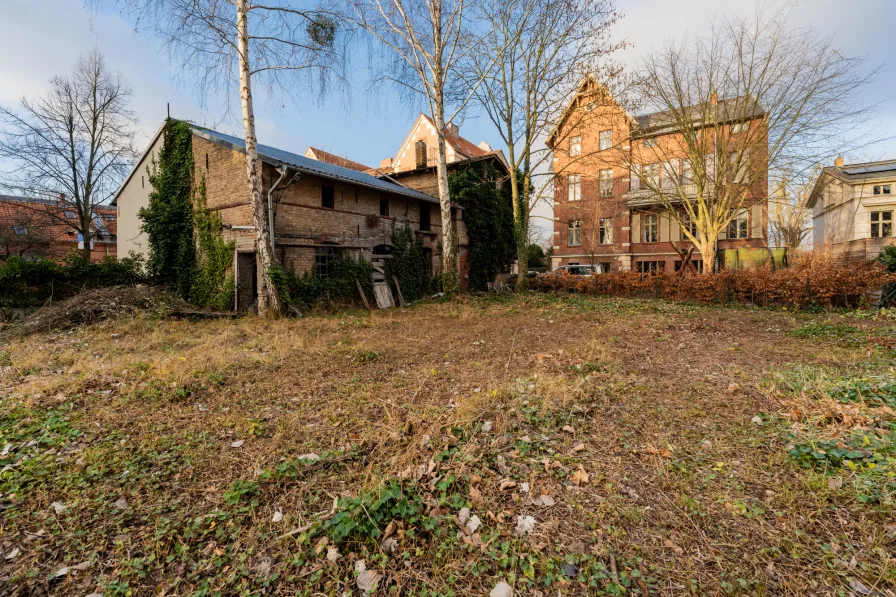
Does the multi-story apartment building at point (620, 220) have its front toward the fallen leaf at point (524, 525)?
yes

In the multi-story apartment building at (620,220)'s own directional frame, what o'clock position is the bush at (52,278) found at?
The bush is roughly at 1 o'clock from the multi-story apartment building.

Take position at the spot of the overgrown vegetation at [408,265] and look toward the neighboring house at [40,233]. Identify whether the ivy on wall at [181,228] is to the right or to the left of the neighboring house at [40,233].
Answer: left

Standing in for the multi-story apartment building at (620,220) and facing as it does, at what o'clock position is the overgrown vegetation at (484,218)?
The overgrown vegetation is roughly at 1 o'clock from the multi-story apartment building.

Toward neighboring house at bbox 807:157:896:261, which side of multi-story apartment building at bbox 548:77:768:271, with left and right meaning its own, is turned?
left

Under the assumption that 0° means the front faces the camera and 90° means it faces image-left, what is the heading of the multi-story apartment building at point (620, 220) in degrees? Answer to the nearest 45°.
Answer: approximately 0°
